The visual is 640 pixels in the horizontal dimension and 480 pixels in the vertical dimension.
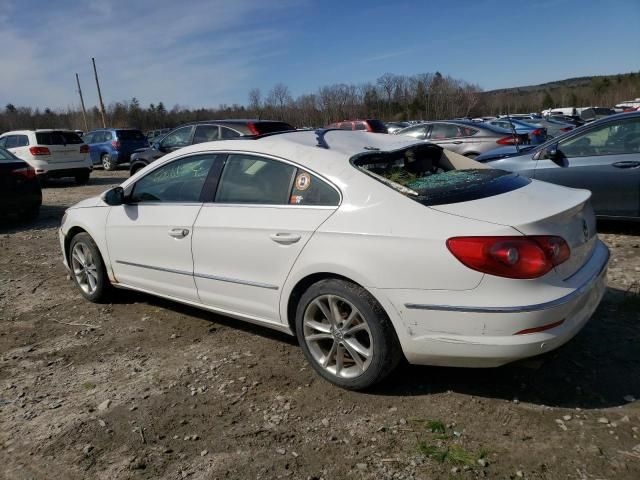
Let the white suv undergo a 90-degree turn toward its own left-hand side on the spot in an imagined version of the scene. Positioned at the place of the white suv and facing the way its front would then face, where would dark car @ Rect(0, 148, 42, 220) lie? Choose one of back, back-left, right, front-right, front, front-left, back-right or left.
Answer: front-left

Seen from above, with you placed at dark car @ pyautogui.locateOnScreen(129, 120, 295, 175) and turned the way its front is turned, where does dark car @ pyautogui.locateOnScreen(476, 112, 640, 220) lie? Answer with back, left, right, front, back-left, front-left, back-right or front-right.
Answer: back

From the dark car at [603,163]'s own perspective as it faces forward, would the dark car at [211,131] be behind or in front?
in front

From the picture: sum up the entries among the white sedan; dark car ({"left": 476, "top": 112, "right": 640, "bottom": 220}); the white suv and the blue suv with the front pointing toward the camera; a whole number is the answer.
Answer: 0

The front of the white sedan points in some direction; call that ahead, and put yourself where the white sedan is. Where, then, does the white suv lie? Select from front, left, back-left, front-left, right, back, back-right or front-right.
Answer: front

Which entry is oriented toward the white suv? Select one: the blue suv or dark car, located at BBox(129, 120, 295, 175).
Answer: the dark car

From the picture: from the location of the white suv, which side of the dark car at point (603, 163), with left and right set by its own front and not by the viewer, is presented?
front

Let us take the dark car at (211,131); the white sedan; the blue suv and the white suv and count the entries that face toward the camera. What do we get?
0

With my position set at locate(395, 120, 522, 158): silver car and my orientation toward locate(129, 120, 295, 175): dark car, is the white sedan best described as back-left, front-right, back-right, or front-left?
front-left

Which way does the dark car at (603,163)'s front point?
to the viewer's left

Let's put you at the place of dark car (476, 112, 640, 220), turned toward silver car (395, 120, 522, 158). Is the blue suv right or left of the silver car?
left

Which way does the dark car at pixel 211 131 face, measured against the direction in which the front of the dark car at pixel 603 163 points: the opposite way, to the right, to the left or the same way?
the same way

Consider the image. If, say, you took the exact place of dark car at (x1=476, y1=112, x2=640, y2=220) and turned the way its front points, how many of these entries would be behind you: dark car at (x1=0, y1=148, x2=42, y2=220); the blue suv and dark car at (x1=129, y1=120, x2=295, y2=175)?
0

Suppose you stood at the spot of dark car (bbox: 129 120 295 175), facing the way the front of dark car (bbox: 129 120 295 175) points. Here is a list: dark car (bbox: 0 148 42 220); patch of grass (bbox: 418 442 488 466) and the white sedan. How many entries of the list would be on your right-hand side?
0

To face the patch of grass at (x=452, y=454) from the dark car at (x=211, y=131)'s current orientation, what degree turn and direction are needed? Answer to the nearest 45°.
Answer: approximately 135° to its left

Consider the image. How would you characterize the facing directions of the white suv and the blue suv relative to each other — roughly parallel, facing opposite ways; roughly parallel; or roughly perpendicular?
roughly parallel

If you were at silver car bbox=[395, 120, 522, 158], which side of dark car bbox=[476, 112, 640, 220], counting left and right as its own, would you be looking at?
right

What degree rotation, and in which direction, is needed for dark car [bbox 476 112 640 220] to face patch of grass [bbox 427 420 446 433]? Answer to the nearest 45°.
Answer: approximately 90° to its left
